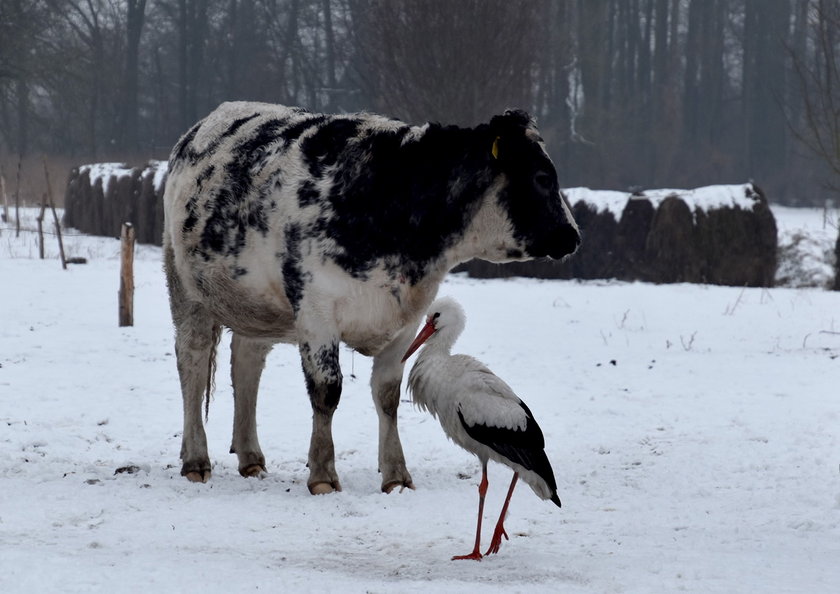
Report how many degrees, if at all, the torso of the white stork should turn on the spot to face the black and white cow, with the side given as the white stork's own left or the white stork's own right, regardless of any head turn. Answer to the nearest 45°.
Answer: approximately 45° to the white stork's own right

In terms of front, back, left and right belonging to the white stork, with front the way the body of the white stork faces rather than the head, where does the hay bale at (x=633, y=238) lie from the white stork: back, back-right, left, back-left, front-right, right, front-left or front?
right

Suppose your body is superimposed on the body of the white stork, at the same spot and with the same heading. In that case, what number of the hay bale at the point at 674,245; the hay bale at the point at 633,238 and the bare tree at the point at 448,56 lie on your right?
3

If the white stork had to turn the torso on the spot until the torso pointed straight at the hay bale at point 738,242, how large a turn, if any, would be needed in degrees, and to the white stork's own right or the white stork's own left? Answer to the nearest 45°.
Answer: approximately 90° to the white stork's own right

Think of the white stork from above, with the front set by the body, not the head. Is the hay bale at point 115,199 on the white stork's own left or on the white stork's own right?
on the white stork's own right

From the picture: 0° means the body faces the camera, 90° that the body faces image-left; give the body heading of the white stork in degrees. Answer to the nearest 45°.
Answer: approximately 90°

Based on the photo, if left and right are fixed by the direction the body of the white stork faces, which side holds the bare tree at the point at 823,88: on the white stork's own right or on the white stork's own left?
on the white stork's own right

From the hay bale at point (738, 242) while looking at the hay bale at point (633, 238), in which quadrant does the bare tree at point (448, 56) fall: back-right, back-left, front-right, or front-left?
front-right

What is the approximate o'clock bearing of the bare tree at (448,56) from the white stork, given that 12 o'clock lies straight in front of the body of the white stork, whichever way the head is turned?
The bare tree is roughly at 3 o'clock from the white stork.

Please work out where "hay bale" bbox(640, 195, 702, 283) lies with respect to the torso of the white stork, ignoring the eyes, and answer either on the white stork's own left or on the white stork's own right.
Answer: on the white stork's own right

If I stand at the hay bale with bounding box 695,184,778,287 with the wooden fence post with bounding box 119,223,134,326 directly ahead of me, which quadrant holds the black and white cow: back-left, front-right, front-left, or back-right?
front-left

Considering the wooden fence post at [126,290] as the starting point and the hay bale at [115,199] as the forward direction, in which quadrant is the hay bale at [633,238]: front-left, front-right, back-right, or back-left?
front-right
